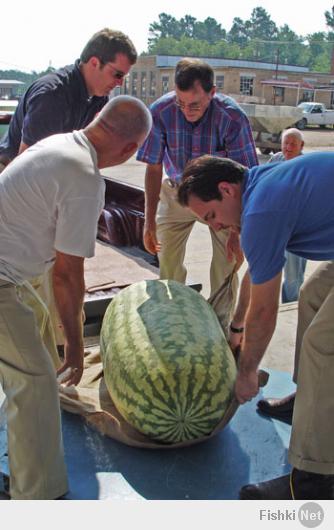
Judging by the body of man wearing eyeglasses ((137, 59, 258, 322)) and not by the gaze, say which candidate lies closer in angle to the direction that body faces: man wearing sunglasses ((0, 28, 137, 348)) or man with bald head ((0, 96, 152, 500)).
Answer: the man with bald head

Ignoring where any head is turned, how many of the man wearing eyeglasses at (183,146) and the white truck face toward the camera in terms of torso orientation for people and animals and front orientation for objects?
1

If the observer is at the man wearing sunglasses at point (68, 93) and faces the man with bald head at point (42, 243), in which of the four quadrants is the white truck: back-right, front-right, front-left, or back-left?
back-left

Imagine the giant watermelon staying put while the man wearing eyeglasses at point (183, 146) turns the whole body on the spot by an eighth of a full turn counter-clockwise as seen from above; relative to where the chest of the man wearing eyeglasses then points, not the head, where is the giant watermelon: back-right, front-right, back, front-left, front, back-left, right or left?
front-right

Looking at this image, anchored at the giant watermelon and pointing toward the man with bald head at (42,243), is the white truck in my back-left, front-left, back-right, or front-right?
back-right

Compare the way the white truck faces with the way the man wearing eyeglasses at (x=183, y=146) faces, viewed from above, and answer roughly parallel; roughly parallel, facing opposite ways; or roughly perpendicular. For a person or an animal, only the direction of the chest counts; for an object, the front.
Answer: roughly perpendicular

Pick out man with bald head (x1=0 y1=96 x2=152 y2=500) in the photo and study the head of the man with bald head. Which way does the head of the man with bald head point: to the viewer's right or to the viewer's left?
to the viewer's right

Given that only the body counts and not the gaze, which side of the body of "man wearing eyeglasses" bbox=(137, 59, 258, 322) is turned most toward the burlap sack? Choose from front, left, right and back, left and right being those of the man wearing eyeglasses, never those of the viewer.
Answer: front

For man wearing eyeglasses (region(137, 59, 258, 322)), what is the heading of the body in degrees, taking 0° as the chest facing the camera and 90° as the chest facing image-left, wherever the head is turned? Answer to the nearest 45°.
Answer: approximately 0°

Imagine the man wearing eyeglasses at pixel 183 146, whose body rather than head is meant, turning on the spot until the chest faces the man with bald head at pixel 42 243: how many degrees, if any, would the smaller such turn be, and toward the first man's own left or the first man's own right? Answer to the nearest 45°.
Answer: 0° — they already face them

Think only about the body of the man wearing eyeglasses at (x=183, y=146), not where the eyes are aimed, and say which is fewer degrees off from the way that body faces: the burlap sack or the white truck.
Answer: the burlap sack

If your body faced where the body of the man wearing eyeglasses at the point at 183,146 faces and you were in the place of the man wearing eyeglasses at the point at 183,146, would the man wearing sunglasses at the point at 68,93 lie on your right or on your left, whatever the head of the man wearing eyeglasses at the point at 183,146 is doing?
on your right
